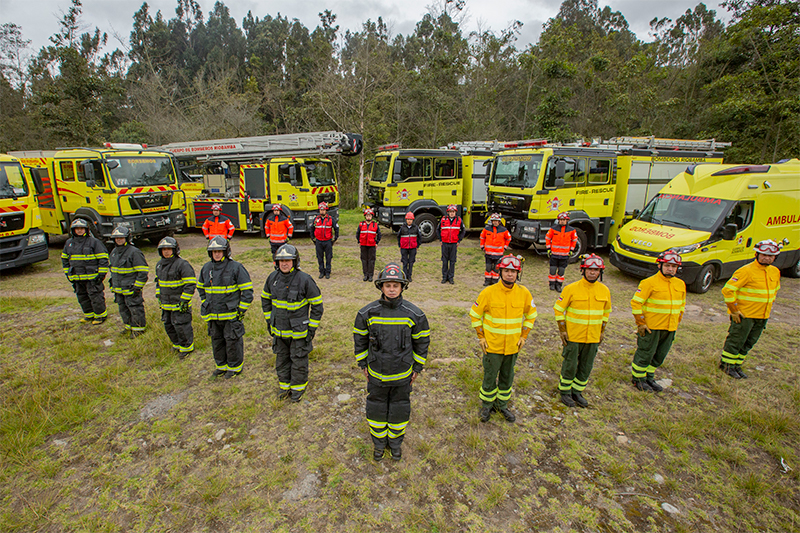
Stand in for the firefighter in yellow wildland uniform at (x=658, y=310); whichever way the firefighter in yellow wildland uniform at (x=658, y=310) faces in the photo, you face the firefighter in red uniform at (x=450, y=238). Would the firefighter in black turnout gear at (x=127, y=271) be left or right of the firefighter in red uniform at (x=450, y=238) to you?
left

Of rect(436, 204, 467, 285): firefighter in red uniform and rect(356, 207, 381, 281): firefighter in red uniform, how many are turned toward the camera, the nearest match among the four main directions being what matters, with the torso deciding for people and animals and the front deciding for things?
2

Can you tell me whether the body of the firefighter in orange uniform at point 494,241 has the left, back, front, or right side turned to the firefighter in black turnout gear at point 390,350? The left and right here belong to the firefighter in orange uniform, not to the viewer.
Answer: front

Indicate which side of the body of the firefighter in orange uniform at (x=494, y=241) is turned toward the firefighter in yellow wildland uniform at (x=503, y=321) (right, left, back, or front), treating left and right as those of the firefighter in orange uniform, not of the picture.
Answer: front

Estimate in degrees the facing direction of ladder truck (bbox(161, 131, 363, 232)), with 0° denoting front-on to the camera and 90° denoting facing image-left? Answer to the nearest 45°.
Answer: approximately 315°

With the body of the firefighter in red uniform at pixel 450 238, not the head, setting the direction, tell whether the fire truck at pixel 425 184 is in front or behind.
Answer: behind

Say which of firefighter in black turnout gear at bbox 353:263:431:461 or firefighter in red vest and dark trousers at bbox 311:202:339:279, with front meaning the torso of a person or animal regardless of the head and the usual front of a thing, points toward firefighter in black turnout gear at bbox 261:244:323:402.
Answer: the firefighter in red vest and dark trousers

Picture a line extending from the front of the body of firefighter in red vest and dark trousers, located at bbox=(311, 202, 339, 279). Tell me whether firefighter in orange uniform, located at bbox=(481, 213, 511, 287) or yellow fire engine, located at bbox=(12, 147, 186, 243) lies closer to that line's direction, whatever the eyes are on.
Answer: the firefighter in orange uniform
